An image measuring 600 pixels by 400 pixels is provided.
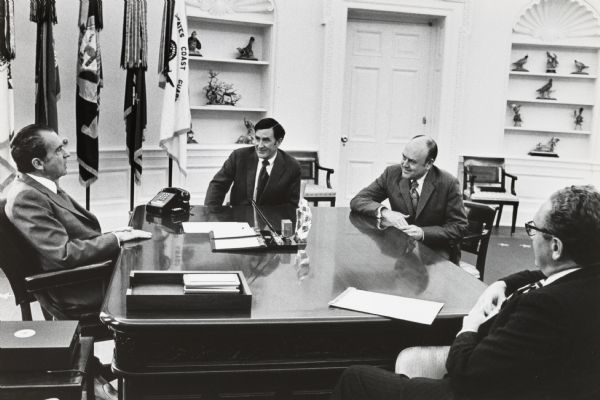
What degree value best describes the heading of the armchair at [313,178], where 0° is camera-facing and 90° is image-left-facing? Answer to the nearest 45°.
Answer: approximately 315°

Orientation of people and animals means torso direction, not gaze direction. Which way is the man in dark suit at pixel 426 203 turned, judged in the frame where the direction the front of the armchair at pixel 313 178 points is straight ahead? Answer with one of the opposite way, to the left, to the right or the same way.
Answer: to the right

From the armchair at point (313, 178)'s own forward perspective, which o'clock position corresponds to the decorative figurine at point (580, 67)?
The decorative figurine is roughly at 10 o'clock from the armchair.

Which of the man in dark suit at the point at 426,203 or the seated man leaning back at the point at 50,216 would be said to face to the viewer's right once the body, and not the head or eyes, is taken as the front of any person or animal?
the seated man leaning back

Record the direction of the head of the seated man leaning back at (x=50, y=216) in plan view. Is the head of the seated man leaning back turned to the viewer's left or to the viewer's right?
to the viewer's right

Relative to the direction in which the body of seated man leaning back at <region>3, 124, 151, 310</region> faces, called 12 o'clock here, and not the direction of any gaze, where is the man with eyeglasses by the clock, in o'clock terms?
The man with eyeglasses is roughly at 2 o'clock from the seated man leaning back.

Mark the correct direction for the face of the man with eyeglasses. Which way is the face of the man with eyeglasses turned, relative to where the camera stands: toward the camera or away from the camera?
away from the camera

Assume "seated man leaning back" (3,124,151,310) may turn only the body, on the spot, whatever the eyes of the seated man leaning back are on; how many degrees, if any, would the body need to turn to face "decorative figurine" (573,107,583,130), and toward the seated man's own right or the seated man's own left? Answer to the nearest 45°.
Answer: approximately 45° to the seated man's own left

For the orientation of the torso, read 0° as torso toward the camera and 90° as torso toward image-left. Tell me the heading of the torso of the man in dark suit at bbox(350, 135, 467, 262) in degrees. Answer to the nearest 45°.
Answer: approximately 45°

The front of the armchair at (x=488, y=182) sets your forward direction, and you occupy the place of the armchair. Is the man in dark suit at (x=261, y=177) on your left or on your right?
on your right

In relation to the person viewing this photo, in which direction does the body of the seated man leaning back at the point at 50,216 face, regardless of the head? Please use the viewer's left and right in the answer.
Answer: facing to the right of the viewer

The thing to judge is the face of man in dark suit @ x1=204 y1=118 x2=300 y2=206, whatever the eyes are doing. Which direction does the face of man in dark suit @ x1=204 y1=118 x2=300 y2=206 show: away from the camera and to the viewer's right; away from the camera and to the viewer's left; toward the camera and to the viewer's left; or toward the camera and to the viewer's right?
toward the camera and to the viewer's left

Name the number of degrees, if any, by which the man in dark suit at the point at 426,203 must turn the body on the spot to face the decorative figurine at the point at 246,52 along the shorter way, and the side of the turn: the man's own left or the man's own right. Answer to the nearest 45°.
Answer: approximately 90° to the man's own right
